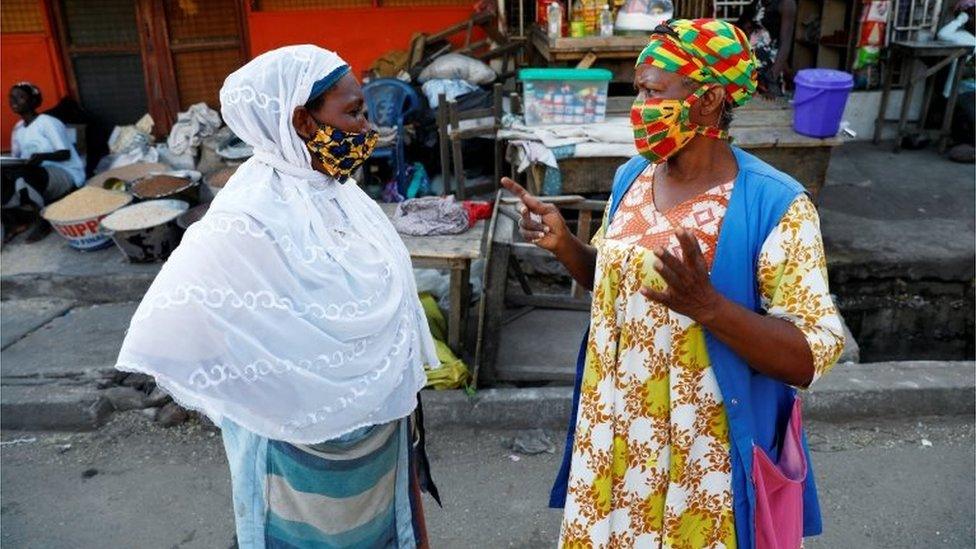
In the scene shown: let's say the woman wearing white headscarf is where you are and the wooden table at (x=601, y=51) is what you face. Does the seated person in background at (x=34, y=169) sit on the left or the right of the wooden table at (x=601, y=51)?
left

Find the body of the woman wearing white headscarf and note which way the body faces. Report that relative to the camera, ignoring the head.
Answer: to the viewer's right

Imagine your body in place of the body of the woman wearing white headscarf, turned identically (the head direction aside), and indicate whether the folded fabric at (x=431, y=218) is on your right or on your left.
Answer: on your left

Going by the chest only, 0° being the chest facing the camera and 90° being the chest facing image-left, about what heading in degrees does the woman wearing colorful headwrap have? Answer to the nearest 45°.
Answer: approximately 45°

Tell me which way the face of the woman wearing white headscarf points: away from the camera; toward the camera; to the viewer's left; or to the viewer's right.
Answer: to the viewer's right

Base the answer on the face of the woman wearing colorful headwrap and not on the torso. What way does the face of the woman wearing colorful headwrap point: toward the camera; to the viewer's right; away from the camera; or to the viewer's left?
to the viewer's left

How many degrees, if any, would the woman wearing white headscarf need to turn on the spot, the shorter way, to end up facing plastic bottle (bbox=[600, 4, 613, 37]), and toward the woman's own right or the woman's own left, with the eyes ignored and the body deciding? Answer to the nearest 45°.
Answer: approximately 45° to the woman's own left

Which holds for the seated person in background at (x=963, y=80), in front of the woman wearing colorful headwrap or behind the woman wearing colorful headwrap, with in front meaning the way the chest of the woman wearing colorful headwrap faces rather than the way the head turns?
behind
